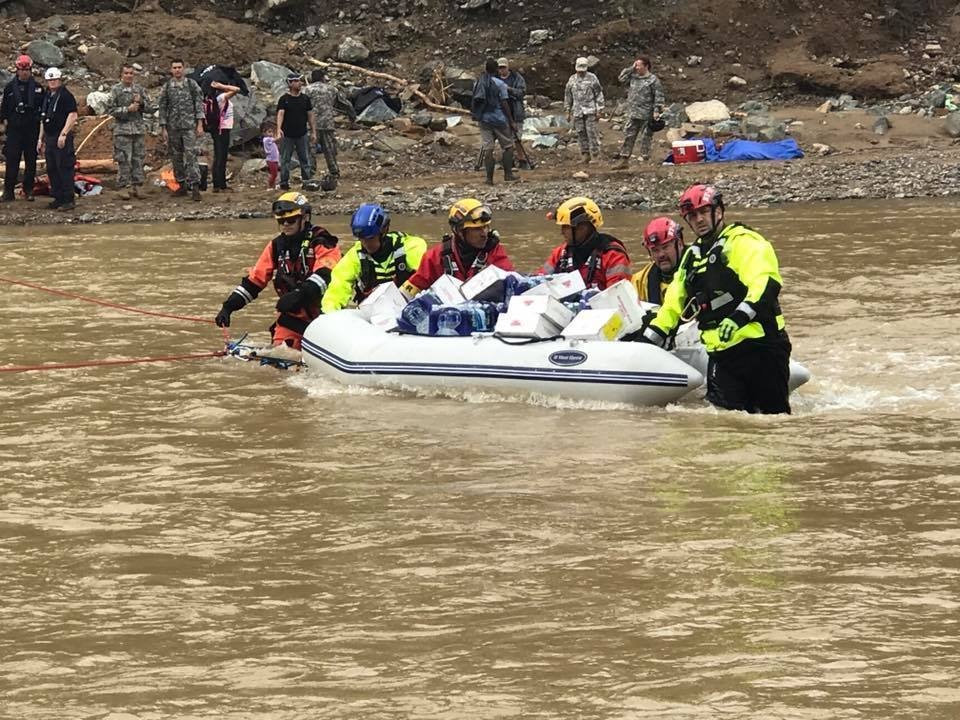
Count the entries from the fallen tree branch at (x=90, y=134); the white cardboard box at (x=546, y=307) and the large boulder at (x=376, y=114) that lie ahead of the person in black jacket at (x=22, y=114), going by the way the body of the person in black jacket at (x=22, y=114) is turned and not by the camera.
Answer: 1

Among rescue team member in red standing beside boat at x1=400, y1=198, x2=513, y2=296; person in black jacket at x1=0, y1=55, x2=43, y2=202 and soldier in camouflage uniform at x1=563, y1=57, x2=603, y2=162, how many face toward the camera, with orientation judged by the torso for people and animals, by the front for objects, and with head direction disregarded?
3

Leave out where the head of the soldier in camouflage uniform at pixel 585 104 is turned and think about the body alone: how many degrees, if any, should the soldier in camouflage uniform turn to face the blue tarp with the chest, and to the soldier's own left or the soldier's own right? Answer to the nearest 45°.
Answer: approximately 90° to the soldier's own left

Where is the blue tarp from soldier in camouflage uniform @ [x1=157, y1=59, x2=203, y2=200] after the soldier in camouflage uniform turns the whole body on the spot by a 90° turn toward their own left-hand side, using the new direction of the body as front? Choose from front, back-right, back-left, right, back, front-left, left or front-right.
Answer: front

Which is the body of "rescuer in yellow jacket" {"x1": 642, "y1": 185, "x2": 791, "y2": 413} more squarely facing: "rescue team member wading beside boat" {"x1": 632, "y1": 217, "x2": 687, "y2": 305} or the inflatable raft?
the inflatable raft

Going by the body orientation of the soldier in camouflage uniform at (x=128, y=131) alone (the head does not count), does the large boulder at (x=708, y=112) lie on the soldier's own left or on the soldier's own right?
on the soldier's own left

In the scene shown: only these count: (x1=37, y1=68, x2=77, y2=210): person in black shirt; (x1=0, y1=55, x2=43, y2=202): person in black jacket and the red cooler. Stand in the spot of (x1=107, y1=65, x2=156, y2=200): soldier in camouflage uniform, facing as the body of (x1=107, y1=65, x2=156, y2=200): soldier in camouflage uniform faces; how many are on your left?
1

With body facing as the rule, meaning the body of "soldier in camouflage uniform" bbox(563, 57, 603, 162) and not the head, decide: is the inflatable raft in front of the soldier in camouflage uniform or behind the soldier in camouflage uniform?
in front

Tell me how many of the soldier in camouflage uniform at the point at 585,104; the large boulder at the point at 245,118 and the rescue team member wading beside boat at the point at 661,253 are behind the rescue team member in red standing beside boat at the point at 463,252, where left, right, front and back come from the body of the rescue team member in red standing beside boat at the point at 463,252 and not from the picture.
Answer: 2
